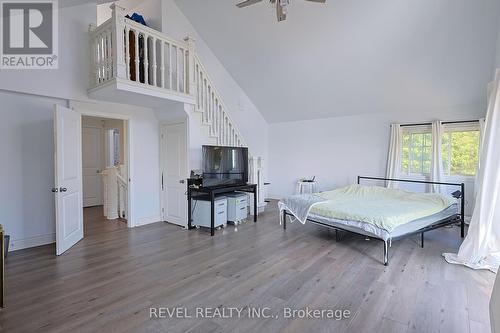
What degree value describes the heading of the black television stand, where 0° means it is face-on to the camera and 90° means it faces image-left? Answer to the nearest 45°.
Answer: approximately 315°

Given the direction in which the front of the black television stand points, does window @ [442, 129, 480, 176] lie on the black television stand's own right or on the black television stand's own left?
on the black television stand's own left

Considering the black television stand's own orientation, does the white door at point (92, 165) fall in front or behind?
behind

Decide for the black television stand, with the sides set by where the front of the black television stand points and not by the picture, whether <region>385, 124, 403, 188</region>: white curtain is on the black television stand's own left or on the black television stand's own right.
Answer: on the black television stand's own left

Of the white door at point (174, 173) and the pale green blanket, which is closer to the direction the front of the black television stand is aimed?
the pale green blanket

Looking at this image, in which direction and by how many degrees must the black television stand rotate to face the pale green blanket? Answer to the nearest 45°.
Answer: approximately 45° to its left

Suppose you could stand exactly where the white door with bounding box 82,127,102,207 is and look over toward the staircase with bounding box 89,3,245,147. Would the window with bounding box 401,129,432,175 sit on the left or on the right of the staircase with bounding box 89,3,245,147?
left

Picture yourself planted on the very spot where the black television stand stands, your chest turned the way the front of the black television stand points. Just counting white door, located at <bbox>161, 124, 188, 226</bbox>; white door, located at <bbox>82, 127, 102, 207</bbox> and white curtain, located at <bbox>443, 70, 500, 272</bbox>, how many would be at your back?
2
